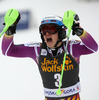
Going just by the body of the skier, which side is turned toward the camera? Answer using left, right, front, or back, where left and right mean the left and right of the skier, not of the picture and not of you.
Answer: front

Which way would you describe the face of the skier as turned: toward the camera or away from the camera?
toward the camera
